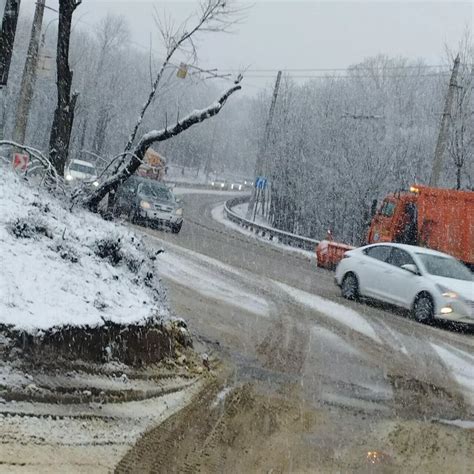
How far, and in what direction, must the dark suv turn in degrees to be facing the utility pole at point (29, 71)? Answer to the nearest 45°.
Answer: approximately 90° to its right

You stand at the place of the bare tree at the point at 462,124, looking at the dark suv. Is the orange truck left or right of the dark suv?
left

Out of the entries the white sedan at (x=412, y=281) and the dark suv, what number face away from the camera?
0

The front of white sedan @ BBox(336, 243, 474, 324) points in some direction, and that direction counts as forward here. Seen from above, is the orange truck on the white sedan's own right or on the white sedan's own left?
on the white sedan's own left
